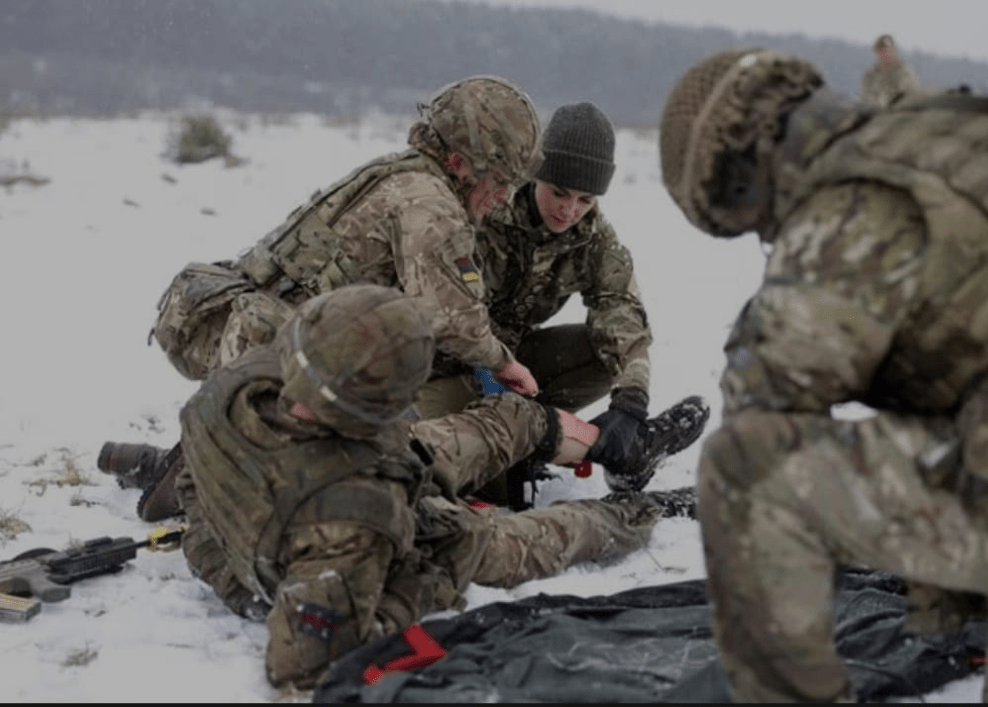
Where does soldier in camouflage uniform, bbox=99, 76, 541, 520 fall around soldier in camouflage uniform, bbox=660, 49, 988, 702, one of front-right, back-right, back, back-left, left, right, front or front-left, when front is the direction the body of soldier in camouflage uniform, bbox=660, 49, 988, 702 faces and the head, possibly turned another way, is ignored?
front-right

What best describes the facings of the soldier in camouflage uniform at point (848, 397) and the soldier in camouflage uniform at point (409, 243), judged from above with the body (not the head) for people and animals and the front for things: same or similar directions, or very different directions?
very different directions

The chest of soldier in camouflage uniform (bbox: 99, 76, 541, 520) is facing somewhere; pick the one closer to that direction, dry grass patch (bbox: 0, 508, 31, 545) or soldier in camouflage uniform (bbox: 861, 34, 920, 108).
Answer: the soldier in camouflage uniform

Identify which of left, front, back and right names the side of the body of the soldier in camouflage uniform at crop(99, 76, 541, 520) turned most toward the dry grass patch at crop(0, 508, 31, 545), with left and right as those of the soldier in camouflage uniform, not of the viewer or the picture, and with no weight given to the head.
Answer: back

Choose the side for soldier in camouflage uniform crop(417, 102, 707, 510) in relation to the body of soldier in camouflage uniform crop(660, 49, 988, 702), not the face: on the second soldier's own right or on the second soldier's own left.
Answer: on the second soldier's own right

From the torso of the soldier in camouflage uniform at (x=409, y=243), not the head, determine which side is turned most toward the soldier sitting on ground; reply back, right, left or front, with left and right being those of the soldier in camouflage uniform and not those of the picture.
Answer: right

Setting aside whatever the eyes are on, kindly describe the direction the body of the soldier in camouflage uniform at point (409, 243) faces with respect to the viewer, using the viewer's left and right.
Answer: facing to the right of the viewer

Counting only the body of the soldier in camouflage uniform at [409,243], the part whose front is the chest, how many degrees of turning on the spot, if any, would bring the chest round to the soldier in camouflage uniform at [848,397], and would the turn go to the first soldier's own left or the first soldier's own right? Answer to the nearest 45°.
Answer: approximately 90° to the first soldier's own right

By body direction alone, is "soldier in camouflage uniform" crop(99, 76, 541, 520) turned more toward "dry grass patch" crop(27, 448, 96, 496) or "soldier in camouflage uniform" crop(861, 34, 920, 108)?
the soldier in camouflage uniform

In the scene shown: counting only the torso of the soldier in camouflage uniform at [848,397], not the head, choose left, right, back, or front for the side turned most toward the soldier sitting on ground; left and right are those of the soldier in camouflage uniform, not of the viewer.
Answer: front

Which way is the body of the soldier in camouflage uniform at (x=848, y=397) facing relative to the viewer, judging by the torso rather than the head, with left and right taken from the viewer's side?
facing to the left of the viewer

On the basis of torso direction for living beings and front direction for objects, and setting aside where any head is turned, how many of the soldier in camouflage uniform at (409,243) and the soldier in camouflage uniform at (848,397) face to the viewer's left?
1

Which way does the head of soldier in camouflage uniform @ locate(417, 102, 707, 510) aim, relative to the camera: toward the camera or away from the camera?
toward the camera

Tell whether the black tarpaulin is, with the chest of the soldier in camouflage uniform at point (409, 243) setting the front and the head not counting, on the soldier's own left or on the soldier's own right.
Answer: on the soldier's own right
